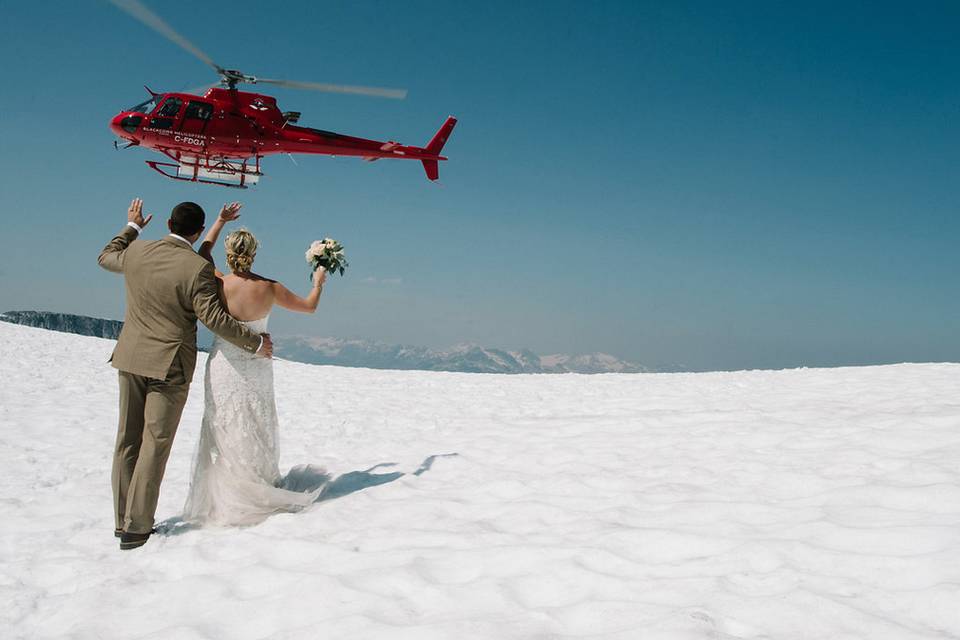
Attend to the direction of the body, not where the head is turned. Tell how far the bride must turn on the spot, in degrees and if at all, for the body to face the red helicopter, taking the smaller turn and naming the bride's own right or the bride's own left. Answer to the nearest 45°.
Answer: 0° — they already face it

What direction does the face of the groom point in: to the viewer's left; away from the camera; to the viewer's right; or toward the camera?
away from the camera

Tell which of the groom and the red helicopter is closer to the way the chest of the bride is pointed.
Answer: the red helicopter

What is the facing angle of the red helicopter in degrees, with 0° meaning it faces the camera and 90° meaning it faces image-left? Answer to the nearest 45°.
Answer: approximately 90°

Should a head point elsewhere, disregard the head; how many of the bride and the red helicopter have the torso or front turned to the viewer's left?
1

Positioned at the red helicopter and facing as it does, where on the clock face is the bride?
The bride is roughly at 9 o'clock from the red helicopter.

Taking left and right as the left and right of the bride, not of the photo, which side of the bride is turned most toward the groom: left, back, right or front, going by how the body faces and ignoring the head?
left

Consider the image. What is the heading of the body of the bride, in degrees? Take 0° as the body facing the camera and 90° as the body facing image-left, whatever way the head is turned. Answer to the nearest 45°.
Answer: approximately 180°

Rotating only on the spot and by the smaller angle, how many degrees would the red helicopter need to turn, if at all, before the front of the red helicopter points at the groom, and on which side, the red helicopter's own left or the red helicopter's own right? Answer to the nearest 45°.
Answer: approximately 90° to the red helicopter's own left

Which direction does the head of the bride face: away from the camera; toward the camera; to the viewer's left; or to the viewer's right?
away from the camera

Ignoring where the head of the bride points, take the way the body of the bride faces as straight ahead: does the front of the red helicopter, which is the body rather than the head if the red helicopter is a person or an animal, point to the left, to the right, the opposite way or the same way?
to the left

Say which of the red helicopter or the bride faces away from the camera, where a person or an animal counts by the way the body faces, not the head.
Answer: the bride
